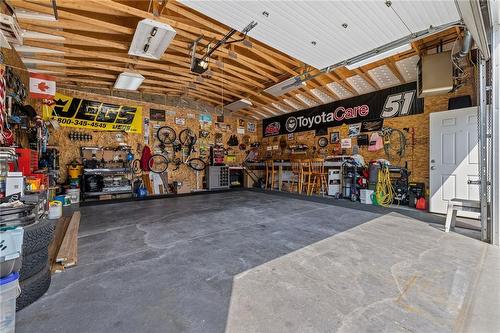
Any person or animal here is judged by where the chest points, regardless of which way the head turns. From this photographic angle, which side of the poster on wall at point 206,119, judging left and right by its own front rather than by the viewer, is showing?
front

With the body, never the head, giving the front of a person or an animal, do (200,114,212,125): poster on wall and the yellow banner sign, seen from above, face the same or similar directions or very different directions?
same or similar directions

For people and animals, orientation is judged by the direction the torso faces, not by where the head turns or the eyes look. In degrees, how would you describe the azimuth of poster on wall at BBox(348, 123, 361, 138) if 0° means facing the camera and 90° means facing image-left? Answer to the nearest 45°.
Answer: approximately 45°

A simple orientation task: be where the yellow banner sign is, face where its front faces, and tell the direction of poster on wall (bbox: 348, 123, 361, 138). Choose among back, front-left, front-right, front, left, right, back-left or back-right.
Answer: front-left

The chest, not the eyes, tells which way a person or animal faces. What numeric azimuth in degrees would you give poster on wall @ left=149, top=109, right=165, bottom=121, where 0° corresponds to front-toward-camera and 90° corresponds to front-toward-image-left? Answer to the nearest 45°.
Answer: approximately 0°

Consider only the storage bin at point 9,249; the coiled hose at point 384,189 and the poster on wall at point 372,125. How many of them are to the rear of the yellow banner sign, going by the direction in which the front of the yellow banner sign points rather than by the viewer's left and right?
0

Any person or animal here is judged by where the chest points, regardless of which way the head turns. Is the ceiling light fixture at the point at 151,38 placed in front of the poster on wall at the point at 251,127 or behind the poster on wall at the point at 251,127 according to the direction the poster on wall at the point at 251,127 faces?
in front

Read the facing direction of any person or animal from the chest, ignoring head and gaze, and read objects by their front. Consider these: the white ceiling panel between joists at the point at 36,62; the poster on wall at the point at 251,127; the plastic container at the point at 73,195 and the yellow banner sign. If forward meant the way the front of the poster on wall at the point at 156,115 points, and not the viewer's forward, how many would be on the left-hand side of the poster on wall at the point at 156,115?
1

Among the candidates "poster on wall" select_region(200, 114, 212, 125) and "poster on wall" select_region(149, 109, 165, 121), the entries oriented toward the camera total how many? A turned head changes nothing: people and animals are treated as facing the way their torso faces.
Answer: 2

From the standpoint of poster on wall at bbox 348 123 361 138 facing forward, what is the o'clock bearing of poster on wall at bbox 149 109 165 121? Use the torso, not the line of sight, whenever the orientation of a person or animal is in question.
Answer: poster on wall at bbox 149 109 165 121 is roughly at 1 o'clock from poster on wall at bbox 348 123 361 138.

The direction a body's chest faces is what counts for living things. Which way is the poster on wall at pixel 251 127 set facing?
toward the camera

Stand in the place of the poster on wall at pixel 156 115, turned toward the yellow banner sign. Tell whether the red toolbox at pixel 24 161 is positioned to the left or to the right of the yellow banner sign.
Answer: left

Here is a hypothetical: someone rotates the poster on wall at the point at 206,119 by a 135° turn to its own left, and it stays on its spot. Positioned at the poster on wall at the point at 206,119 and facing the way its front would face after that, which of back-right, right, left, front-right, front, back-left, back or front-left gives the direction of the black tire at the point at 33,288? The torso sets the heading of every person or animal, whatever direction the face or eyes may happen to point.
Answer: back-right

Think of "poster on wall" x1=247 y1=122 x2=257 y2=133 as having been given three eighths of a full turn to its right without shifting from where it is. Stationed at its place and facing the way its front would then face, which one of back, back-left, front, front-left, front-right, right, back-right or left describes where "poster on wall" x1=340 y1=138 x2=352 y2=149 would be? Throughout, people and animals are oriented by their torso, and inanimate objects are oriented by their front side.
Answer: back

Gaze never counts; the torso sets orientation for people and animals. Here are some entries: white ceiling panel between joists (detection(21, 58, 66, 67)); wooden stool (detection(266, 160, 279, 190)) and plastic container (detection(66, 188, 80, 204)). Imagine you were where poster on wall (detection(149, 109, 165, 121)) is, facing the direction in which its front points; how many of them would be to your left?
1

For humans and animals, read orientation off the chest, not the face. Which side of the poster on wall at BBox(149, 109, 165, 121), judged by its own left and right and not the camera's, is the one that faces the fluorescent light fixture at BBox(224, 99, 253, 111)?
left

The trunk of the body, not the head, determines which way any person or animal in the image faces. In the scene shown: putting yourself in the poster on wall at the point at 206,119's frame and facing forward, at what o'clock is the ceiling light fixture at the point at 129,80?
The ceiling light fixture is roughly at 1 o'clock from the poster on wall.

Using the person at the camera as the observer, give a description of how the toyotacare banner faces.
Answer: facing the viewer and to the left of the viewer

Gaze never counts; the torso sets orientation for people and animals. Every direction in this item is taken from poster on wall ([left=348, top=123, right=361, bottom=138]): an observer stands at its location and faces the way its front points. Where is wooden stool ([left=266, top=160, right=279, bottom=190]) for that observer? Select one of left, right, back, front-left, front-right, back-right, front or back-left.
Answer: front-right

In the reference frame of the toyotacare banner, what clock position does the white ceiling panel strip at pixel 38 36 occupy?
The white ceiling panel strip is roughly at 12 o'clock from the toyotacare banner.

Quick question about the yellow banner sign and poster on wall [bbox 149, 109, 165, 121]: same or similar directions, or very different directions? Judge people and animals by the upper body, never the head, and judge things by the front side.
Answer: same or similar directions
